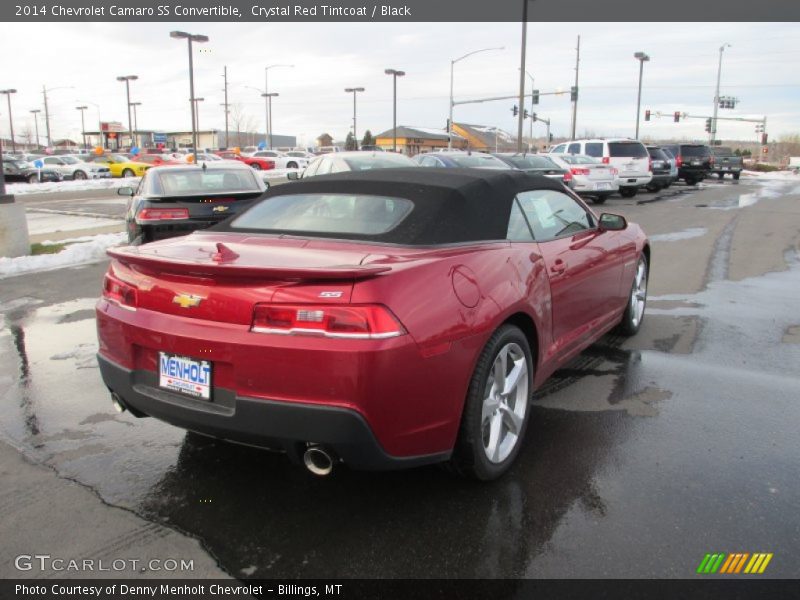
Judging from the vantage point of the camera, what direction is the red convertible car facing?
facing away from the viewer and to the right of the viewer

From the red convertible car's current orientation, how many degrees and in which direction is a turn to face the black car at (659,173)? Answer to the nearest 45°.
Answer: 0° — it already faces it

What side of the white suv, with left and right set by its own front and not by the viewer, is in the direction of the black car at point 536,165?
left

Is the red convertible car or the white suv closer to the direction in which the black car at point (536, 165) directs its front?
the white suv

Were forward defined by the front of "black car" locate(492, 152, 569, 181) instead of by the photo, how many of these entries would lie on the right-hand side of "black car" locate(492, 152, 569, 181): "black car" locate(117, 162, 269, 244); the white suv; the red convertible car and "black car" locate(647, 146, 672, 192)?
2

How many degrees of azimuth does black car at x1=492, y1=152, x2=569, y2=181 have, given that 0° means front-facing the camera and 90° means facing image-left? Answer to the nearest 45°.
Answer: approximately 135°

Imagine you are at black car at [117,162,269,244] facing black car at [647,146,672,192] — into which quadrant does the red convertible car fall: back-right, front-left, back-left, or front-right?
back-right

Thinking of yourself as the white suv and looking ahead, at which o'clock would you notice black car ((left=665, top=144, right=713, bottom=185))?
The black car is roughly at 2 o'clock from the white suv.

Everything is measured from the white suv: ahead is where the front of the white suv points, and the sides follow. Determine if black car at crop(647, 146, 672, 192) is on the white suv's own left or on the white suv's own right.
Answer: on the white suv's own right

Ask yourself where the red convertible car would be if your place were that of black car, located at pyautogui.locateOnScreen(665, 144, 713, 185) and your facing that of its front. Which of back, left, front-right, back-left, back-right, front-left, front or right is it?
back-left
